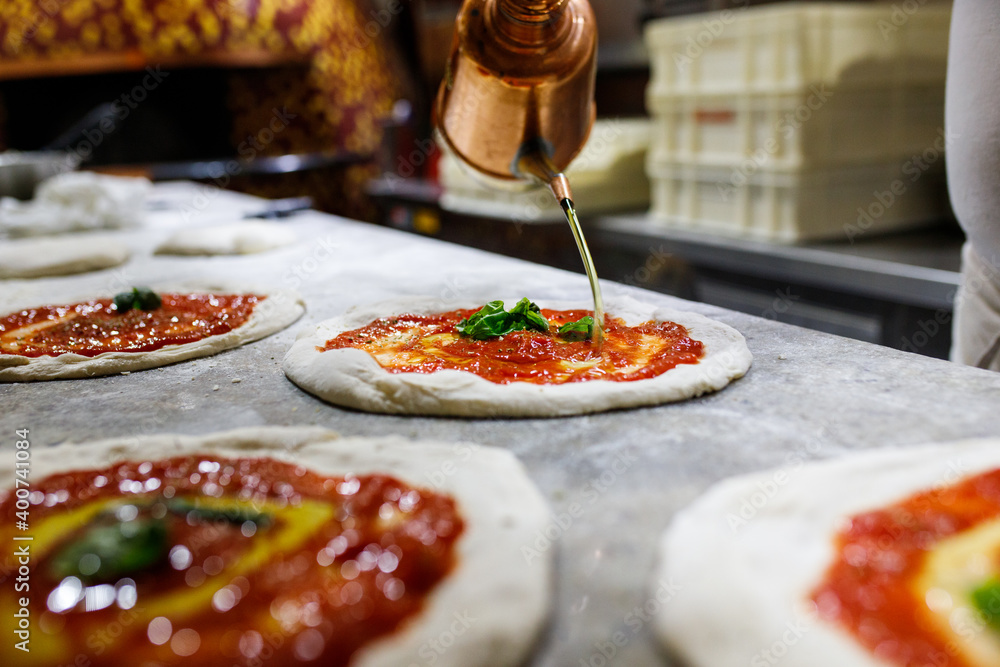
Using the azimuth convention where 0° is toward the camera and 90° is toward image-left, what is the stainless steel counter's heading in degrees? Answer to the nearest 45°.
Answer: approximately 45°

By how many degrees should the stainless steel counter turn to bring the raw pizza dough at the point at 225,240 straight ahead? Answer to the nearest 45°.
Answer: approximately 45° to its right

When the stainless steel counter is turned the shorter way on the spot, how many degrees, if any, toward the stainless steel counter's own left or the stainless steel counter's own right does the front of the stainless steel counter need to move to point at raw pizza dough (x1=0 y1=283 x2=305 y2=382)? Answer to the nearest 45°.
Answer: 0° — it already faces it

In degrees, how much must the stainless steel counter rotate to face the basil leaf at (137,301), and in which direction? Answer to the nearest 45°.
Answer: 0° — it already faces it
